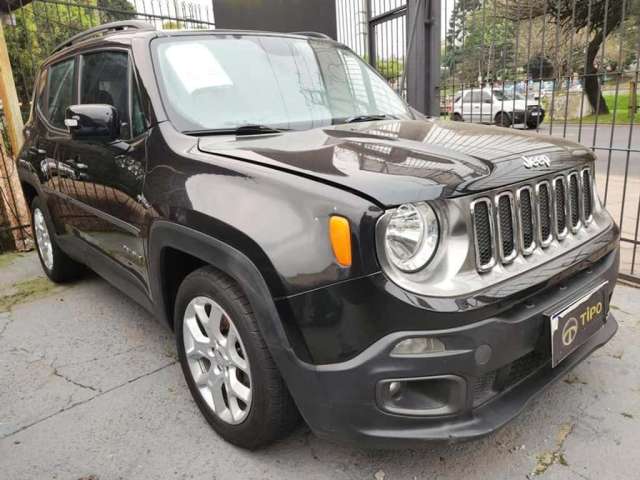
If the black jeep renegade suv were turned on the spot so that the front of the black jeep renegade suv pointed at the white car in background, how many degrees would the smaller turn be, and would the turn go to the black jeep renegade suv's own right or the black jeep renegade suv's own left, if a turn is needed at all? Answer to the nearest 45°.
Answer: approximately 90° to the black jeep renegade suv's own left

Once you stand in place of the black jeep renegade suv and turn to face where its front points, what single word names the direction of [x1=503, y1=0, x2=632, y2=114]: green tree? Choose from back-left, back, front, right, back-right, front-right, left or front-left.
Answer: left

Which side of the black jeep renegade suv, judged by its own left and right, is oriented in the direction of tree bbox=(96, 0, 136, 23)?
back

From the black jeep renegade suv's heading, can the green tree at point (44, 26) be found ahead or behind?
behind

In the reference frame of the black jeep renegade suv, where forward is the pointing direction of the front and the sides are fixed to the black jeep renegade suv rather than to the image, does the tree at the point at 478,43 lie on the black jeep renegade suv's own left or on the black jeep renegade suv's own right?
on the black jeep renegade suv's own left

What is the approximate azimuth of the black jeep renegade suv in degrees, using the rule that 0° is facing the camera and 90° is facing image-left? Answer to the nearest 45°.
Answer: approximately 315°
